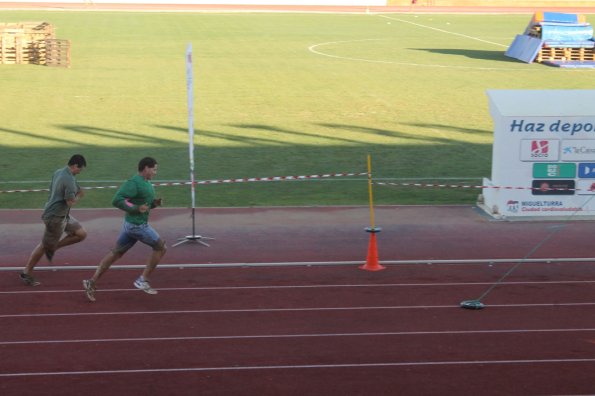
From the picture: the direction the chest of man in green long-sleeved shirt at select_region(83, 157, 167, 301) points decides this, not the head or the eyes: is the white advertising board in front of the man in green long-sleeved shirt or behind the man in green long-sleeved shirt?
in front

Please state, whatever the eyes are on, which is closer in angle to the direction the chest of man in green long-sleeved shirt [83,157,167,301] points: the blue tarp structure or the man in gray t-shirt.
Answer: the blue tarp structure

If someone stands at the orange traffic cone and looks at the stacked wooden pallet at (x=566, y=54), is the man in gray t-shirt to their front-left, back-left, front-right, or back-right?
back-left

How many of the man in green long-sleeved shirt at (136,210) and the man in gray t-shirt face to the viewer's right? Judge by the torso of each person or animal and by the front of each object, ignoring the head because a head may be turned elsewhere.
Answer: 2

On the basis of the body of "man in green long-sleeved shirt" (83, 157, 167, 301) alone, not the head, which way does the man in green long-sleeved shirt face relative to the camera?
to the viewer's right

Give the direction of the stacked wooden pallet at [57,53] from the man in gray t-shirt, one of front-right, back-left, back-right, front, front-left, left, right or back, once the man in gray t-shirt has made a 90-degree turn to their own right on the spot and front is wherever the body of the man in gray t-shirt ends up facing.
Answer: back

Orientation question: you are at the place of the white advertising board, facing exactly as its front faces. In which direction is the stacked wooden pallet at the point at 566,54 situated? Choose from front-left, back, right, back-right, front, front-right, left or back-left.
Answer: back

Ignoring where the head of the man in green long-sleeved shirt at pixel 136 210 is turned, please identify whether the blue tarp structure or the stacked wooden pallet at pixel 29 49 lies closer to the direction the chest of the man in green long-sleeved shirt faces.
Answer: the blue tarp structure

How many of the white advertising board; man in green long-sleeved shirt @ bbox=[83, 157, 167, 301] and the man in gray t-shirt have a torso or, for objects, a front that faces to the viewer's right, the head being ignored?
2

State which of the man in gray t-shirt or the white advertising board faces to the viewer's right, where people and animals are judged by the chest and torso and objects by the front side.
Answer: the man in gray t-shirt

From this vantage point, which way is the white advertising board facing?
toward the camera

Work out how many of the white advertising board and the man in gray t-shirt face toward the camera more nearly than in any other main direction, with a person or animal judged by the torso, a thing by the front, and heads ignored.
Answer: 1

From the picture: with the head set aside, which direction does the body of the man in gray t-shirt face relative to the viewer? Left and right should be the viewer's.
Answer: facing to the right of the viewer

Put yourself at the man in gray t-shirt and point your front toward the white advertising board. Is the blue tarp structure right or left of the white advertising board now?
left

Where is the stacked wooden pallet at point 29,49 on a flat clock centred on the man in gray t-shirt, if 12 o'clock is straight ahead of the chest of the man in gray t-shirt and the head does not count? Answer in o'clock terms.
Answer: The stacked wooden pallet is roughly at 9 o'clock from the man in gray t-shirt.

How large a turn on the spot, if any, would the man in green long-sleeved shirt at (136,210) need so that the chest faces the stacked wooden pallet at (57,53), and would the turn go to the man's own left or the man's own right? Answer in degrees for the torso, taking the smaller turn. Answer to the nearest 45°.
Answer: approximately 90° to the man's own left
